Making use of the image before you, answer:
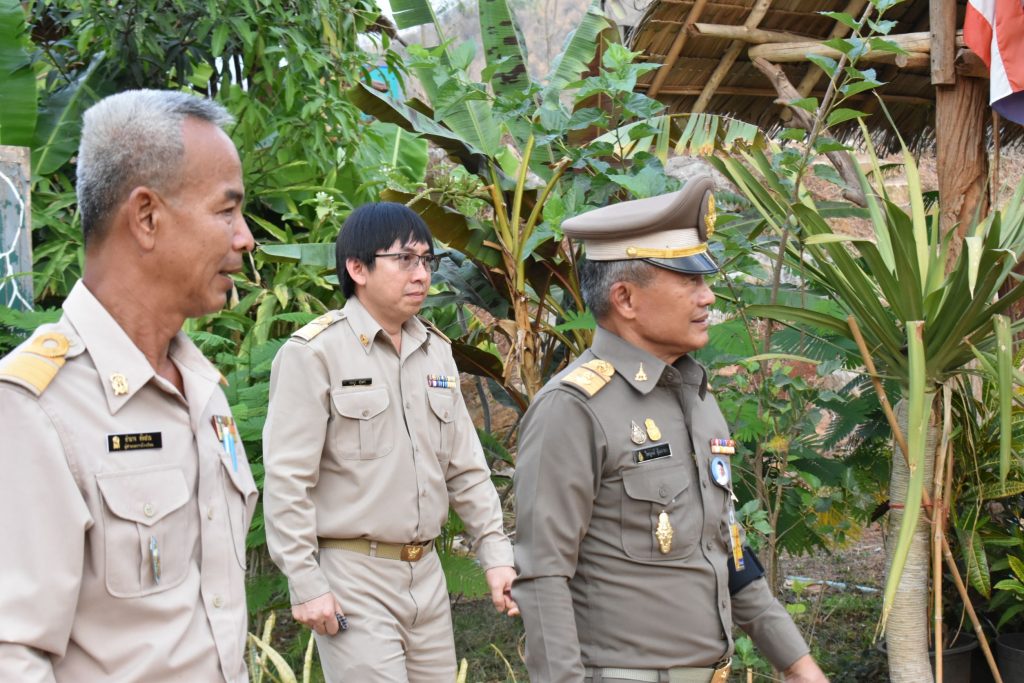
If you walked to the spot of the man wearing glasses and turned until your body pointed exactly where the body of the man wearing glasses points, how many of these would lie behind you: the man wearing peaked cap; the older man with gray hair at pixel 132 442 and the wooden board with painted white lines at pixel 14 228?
1

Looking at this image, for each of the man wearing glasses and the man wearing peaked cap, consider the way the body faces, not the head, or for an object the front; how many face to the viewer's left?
0

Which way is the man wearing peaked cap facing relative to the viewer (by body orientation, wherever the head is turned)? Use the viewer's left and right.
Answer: facing the viewer and to the right of the viewer

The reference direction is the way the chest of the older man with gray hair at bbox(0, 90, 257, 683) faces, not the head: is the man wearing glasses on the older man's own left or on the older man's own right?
on the older man's own left

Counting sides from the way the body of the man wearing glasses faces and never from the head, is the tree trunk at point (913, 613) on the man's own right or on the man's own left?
on the man's own left

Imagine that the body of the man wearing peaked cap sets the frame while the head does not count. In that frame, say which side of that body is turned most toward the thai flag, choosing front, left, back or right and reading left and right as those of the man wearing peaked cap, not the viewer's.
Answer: left

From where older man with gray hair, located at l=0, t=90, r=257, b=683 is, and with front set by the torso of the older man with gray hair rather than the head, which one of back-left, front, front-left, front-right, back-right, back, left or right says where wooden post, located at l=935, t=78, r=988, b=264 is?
left

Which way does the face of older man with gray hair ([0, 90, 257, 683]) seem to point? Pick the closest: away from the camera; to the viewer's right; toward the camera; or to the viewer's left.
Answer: to the viewer's right
